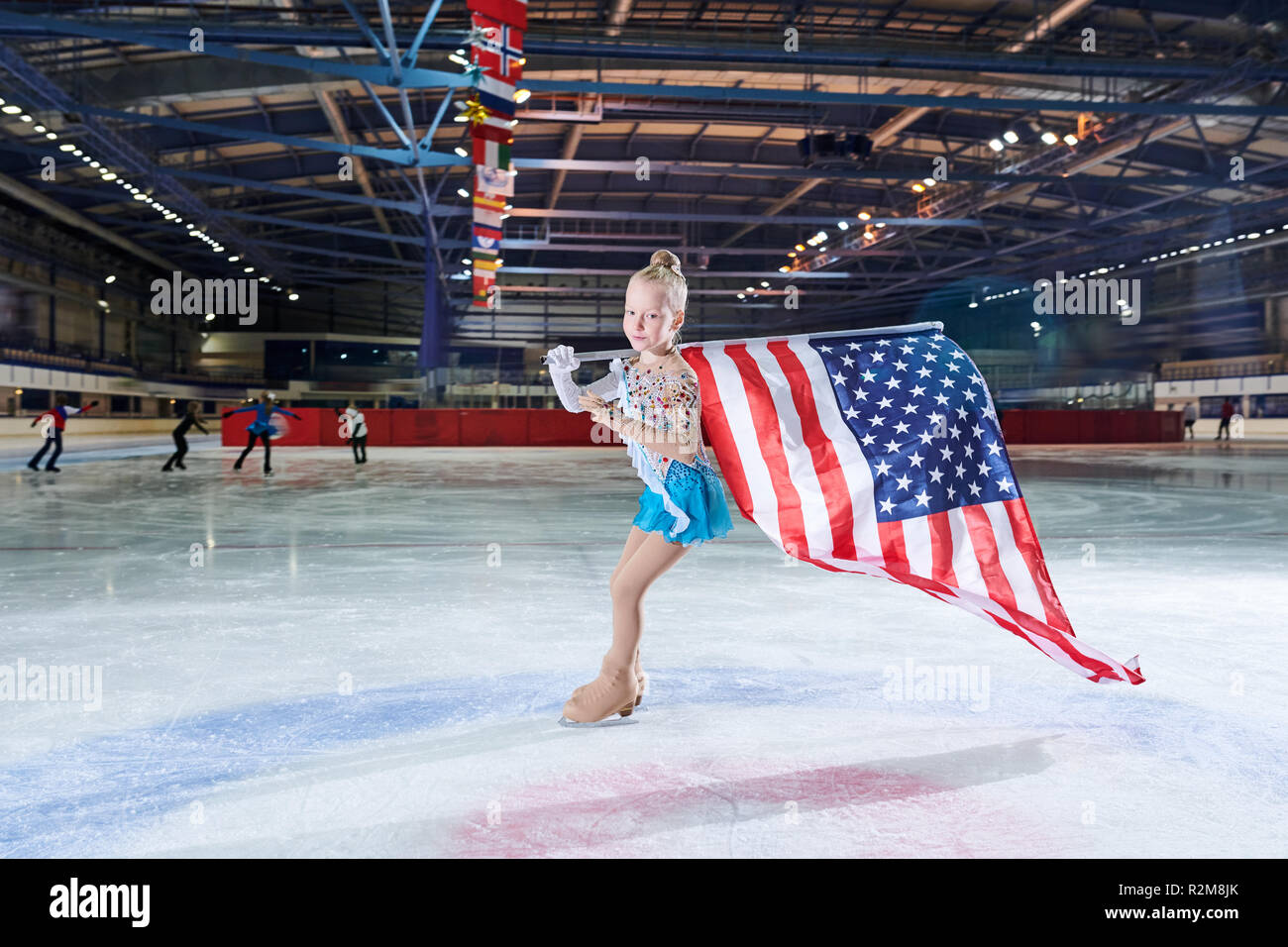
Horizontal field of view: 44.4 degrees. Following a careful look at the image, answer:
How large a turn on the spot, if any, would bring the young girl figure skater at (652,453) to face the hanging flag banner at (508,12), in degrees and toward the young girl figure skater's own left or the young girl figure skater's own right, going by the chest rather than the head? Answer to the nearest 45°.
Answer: approximately 135° to the young girl figure skater's own right

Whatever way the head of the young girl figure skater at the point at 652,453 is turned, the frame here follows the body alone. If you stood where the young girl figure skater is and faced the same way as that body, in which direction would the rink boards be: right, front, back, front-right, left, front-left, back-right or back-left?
back-right

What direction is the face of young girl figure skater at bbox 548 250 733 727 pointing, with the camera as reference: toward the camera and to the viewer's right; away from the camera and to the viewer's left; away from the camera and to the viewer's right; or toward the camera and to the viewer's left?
toward the camera and to the viewer's left

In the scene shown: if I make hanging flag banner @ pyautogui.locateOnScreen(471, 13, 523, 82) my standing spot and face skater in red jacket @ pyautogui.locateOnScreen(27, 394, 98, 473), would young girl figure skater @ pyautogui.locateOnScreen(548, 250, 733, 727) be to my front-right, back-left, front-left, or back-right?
back-left

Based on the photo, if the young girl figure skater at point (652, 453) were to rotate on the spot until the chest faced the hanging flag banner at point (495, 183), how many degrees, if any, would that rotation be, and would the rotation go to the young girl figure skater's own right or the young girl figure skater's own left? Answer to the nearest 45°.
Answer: approximately 135° to the young girl figure skater's own right

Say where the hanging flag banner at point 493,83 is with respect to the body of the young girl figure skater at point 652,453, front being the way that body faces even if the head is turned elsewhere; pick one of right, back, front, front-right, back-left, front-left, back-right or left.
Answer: back-right

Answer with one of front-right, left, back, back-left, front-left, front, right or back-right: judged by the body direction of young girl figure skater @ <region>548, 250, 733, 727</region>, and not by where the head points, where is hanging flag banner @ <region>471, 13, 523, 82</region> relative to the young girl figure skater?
back-right

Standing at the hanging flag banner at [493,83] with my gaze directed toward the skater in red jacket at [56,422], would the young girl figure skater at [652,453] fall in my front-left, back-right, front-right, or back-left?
back-left

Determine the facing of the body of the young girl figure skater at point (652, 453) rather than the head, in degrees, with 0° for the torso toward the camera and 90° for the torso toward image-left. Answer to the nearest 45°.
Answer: approximately 45°
